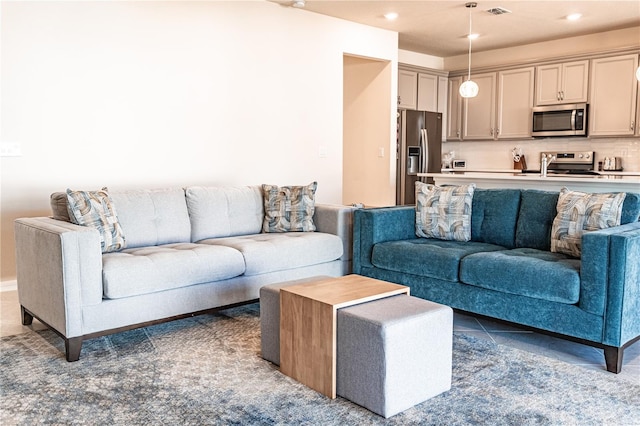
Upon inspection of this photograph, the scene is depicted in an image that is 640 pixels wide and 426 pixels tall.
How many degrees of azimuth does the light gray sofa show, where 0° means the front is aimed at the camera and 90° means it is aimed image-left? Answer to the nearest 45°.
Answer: approximately 315°

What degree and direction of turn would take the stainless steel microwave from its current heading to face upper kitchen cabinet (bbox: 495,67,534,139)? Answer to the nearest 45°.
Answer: approximately 135° to its right

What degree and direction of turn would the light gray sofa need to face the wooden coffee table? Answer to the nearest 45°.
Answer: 0° — it already faces it

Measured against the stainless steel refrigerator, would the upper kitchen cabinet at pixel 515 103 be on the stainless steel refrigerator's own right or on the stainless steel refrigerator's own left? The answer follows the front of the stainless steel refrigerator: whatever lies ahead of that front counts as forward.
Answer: on the stainless steel refrigerator's own left

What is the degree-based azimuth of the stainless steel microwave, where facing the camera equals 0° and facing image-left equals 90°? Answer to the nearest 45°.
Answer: approximately 0°

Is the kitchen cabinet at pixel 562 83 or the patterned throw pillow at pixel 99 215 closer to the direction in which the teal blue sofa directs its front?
the patterned throw pillow

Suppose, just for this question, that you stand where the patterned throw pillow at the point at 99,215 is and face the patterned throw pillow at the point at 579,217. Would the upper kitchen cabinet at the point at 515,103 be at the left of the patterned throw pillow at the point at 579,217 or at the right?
left

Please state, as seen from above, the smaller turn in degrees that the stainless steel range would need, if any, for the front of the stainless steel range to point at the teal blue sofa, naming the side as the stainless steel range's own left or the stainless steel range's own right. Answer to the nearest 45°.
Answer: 0° — it already faces it

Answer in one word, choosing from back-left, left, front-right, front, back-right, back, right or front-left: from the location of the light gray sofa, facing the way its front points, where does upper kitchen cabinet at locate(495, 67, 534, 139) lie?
left

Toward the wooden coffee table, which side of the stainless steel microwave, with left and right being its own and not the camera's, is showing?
front

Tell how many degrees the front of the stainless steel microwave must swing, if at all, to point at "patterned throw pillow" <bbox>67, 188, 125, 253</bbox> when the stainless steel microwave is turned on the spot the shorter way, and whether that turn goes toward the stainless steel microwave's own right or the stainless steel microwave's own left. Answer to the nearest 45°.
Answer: approximately 45° to the stainless steel microwave's own right
